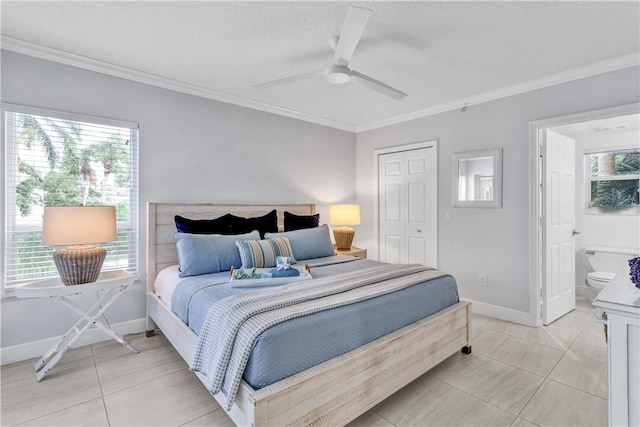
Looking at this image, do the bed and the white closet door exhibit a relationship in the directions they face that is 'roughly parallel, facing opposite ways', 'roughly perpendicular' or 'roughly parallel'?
roughly perpendicular

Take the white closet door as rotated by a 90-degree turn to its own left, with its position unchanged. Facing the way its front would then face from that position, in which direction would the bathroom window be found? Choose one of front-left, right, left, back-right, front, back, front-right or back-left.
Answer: front-left

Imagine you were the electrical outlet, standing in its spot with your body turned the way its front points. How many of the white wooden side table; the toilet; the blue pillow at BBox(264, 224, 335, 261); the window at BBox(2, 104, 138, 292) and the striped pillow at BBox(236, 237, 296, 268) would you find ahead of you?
4

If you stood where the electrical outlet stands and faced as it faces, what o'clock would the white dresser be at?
The white dresser is roughly at 10 o'clock from the electrical outlet.

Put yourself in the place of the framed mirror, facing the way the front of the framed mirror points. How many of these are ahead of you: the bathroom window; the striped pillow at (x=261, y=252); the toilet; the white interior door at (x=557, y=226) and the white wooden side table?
2

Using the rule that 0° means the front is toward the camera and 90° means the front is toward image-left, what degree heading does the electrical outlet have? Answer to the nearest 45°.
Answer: approximately 45°

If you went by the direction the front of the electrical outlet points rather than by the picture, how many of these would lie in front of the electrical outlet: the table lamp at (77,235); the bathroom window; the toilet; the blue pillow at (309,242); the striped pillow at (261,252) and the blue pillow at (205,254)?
4

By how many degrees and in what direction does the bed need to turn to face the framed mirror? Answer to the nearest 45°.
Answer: approximately 90° to its left

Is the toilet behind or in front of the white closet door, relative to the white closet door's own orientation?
behind

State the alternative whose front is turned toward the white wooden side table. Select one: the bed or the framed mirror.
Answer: the framed mirror

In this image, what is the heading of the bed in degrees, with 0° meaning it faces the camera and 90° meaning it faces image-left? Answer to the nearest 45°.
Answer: approximately 315°
